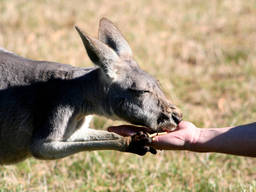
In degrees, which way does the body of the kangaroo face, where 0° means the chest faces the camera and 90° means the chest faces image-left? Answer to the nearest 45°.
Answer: approximately 270°
